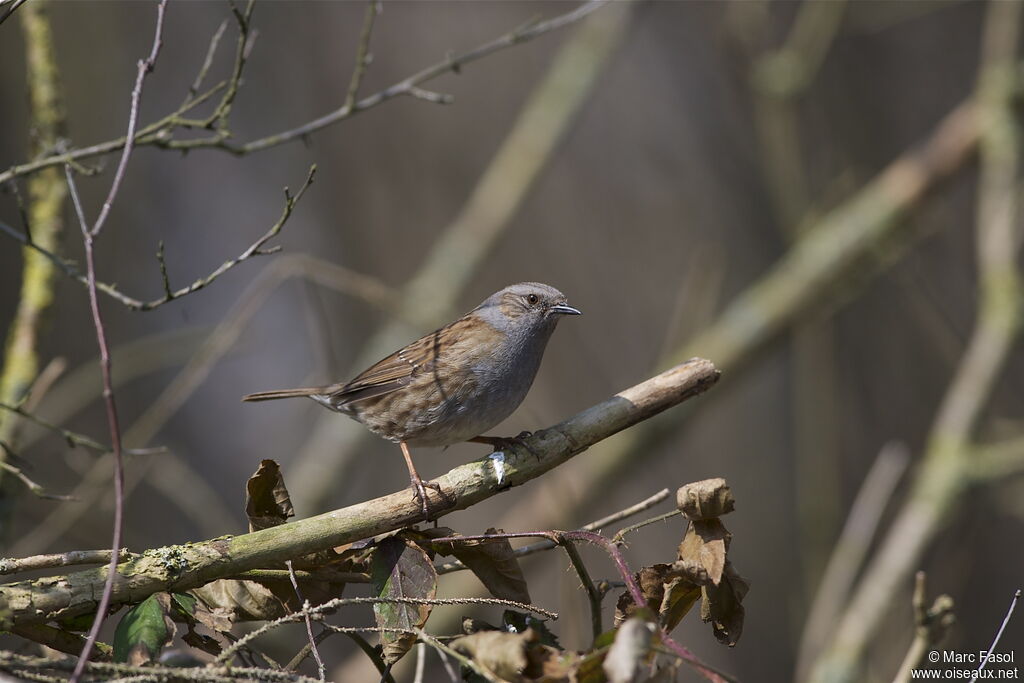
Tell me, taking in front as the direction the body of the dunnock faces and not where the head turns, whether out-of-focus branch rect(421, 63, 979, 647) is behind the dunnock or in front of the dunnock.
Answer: in front

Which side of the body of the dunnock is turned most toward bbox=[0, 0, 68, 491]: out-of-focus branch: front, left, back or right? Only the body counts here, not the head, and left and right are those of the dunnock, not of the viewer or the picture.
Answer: back

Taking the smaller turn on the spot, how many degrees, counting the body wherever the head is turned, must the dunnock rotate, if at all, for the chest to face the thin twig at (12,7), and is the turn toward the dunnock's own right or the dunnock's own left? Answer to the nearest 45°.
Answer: approximately 135° to the dunnock's own right

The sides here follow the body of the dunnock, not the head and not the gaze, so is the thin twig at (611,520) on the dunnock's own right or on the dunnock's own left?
on the dunnock's own right

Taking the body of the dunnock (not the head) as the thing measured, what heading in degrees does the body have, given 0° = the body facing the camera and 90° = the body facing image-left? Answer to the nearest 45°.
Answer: approximately 270°

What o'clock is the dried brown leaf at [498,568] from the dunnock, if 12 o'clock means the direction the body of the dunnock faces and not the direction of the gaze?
The dried brown leaf is roughly at 3 o'clock from the dunnock.
